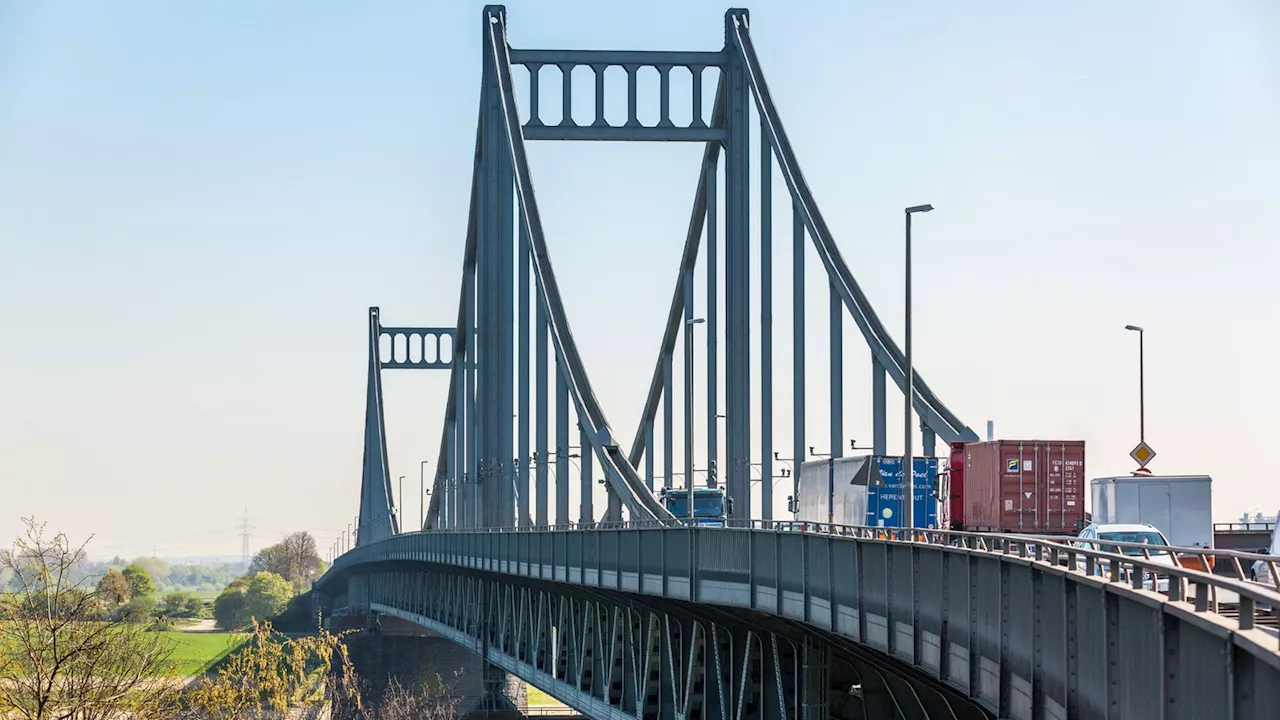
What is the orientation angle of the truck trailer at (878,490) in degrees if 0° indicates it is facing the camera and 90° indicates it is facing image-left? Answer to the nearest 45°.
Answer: approximately 135°

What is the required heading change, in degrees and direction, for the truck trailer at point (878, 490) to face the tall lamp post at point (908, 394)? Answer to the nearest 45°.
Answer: approximately 135° to its left

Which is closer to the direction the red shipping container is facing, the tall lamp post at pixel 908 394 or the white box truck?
the tall lamp post

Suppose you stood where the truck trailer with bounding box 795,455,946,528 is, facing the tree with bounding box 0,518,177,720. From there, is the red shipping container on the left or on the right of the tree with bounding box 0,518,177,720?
left

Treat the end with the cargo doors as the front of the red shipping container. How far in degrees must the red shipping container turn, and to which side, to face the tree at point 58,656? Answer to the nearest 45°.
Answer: approximately 45° to its right

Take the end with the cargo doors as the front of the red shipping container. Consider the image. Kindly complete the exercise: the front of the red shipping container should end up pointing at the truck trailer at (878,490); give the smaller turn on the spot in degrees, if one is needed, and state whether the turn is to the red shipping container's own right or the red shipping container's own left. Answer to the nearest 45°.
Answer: approximately 135° to the red shipping container's own right
